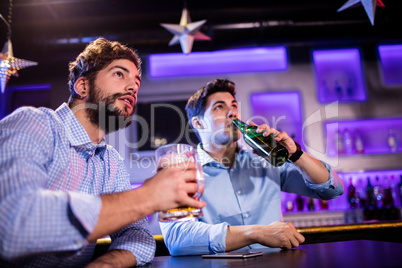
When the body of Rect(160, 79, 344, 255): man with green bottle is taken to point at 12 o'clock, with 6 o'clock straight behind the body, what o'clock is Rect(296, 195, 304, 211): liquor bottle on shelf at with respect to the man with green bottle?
The liquor bottle on shelf is roughly at 8 o'clock from the man with green bottle.

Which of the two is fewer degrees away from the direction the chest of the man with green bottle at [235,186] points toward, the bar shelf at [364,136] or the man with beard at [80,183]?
the man with beard

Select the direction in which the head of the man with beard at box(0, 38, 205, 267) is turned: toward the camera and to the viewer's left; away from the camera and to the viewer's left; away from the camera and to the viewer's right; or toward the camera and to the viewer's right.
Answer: toward the camera and to the viewer's right

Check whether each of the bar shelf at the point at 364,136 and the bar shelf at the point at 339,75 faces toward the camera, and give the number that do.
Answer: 2

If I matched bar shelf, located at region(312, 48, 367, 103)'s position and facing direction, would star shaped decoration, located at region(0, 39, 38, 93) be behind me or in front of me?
in front

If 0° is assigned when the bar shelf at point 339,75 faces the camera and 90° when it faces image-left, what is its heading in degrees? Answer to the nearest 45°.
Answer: approximately 0°
